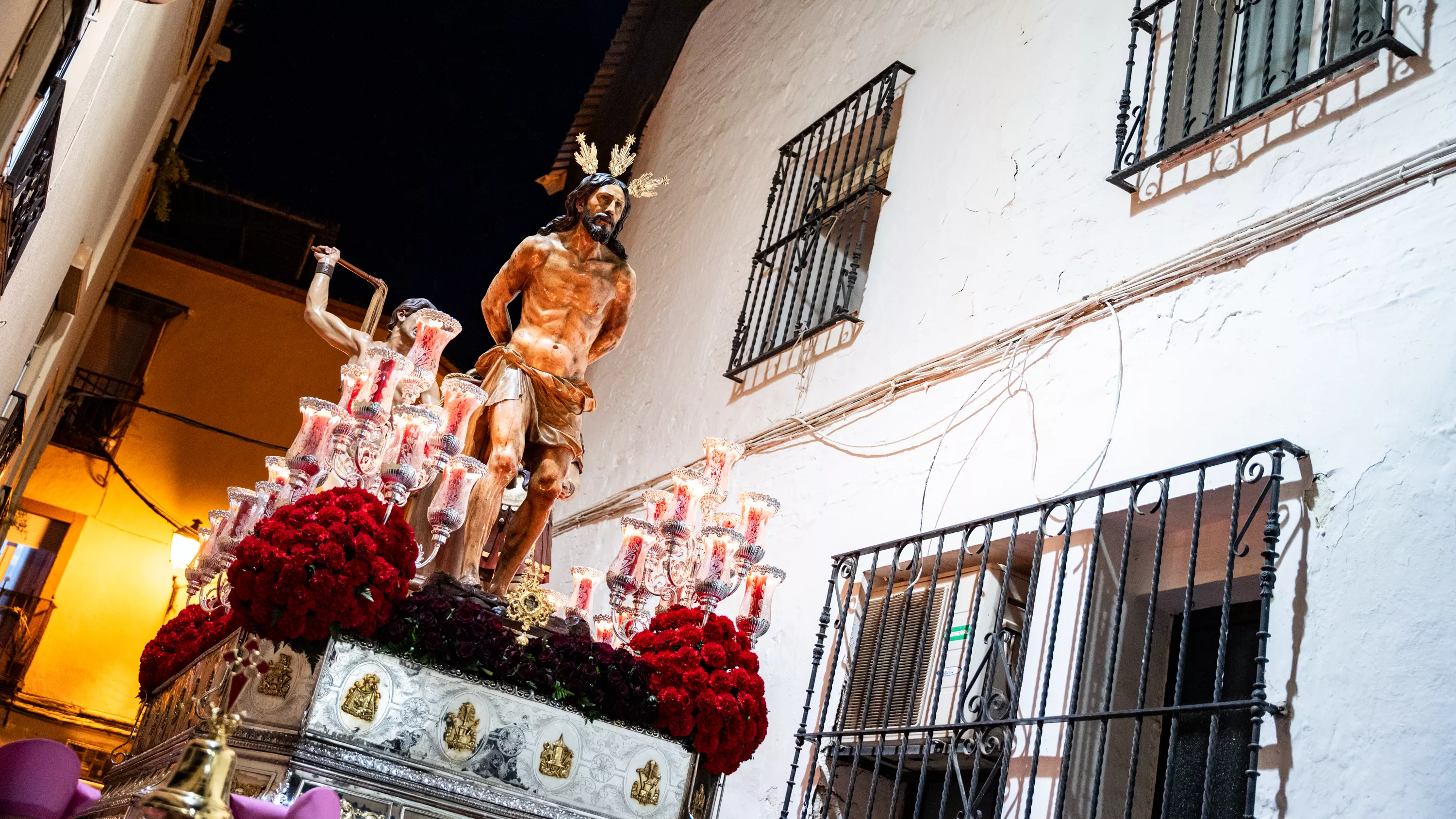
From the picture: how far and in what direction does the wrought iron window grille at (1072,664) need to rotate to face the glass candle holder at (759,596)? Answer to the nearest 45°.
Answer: approximately 45° to its right

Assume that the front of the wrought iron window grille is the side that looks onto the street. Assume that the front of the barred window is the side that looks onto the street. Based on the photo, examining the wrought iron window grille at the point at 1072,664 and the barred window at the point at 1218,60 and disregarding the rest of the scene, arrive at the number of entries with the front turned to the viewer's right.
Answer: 0

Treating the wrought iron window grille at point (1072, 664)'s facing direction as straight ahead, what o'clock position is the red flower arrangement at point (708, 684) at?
The red flower arrangement is roughly at 1 o'clock from the wrought iron window grille.

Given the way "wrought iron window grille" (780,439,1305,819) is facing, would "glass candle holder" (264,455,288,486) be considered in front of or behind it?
in front

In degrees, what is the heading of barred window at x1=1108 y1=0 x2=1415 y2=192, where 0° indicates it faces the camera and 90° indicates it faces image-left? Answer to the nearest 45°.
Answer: approximately 45°

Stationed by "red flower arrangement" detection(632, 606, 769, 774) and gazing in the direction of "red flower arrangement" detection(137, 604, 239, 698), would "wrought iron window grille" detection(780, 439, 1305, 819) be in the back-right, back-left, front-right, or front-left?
back-right

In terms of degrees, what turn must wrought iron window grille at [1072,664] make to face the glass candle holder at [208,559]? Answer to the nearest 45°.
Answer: approximately 45° to its right

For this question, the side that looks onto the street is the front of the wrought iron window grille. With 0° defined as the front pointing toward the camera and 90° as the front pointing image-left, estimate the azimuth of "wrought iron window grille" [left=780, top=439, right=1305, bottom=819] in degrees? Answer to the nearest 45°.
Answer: approximately 45°

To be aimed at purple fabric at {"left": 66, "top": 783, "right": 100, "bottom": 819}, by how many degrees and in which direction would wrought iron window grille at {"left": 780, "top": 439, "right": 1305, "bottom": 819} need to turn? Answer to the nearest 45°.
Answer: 0° — it already faces it
